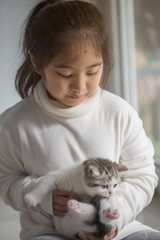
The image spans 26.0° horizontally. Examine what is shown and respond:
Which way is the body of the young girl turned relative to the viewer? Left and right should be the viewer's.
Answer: facing the viewer
